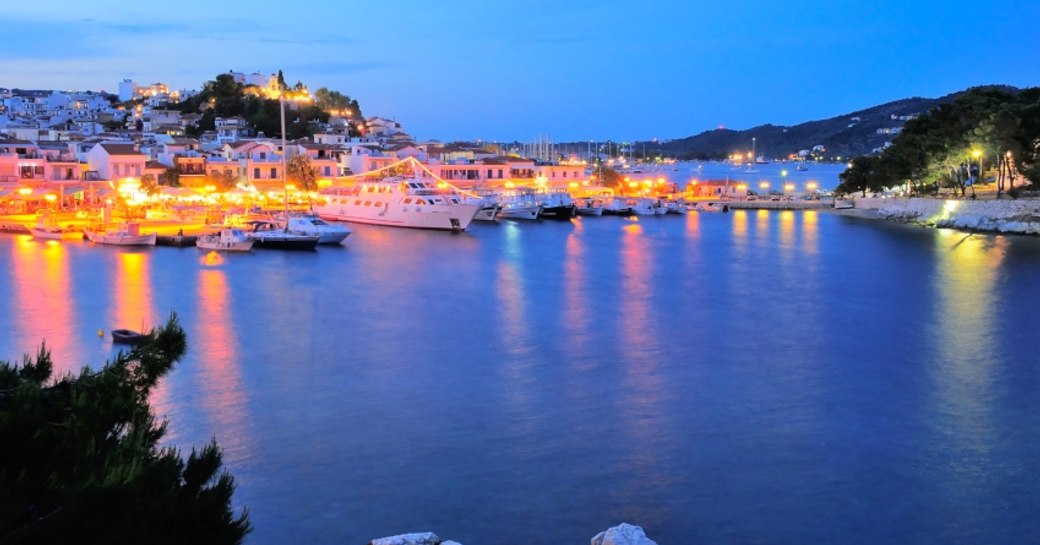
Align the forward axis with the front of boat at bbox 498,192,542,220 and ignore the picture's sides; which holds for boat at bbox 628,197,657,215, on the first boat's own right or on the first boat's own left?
on the first boat's own left

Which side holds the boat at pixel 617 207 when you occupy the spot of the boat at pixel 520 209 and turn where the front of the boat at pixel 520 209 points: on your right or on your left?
on your left

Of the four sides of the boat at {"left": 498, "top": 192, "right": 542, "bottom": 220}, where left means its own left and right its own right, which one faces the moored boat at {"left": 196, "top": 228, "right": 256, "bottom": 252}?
right

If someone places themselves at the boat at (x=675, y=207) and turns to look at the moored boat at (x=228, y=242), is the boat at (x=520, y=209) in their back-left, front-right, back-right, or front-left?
front-right

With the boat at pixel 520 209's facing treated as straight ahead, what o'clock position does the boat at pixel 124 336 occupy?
the boat at pixel 124 336 is roughly at 2 o'clock from the boat at pixel 520 209.

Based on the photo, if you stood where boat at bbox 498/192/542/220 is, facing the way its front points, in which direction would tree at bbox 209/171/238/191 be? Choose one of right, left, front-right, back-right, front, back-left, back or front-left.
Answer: back-right

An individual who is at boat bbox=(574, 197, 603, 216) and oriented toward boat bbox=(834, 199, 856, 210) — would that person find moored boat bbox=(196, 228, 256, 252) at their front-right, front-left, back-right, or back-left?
back-right

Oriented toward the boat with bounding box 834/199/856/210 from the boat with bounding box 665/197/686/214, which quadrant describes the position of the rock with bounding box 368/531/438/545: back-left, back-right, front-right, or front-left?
back-right

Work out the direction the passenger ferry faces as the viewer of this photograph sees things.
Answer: facing the viewer and to the right of the viewer

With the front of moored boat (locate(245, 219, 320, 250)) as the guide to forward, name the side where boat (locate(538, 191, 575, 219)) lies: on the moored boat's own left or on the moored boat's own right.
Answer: on the moored boat's own left
